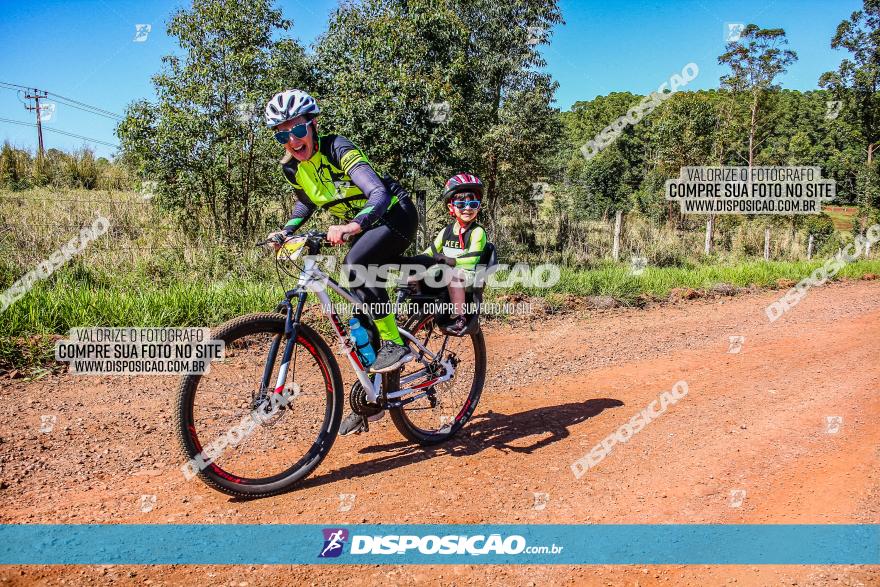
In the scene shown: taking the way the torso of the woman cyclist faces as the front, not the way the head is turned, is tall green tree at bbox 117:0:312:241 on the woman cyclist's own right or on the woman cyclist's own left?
on the woman cyclist's own right

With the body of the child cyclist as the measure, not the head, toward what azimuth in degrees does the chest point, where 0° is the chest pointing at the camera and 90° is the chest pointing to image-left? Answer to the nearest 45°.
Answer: approximately 45°

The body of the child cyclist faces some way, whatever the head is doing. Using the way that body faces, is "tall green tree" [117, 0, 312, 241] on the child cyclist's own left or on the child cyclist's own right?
on the child cyclist's own right

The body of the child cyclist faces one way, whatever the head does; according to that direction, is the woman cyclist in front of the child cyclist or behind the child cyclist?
in front

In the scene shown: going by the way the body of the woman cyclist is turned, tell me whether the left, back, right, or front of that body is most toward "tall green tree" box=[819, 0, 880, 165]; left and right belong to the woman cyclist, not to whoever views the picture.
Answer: back

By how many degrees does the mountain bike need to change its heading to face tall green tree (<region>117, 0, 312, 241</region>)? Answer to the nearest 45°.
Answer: approximately 135° to its right

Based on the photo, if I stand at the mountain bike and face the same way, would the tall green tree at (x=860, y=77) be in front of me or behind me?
behind

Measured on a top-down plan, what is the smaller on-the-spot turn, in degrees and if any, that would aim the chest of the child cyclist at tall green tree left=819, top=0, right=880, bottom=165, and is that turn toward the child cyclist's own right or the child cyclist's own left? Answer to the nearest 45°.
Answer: approximately 180°
